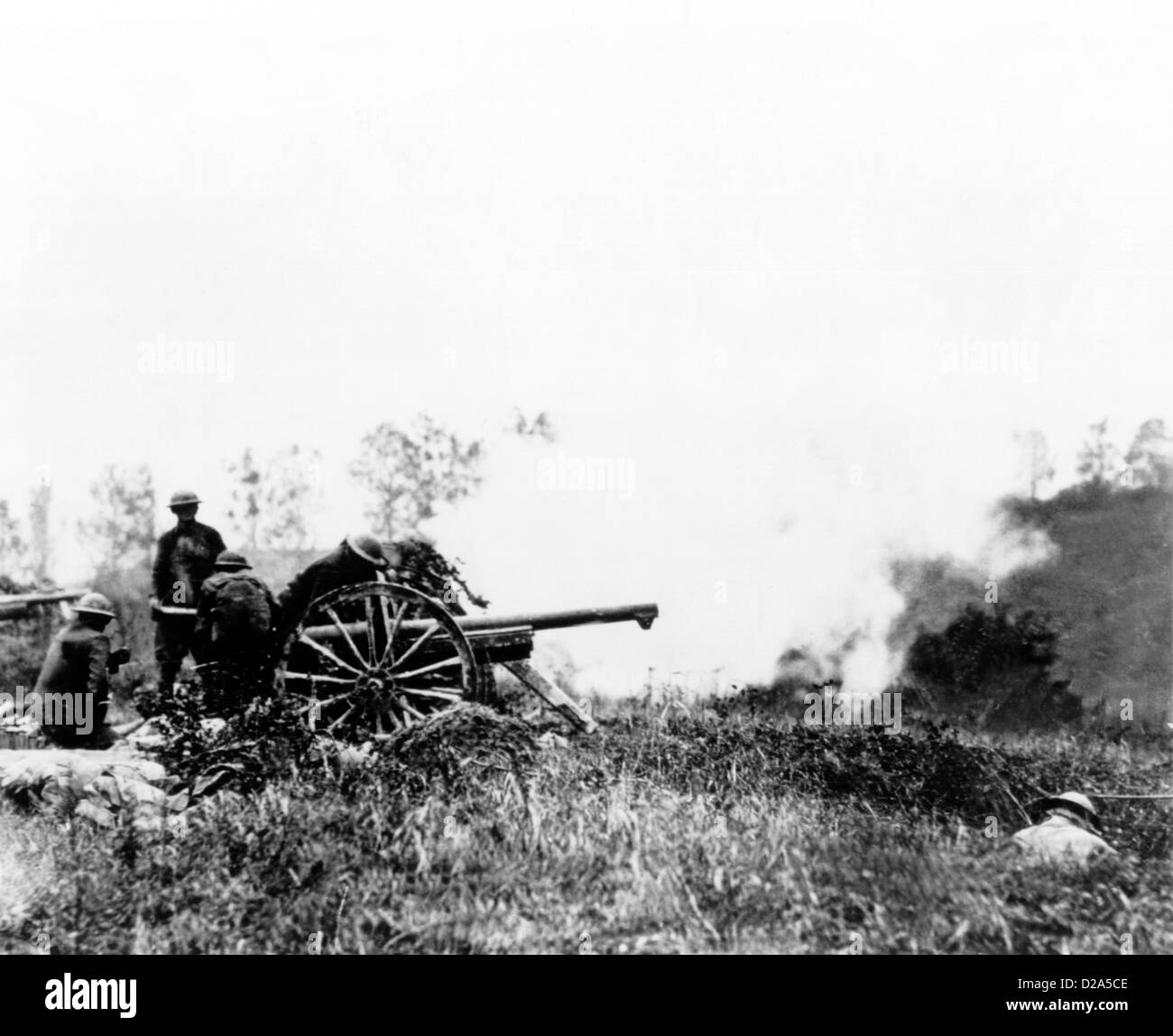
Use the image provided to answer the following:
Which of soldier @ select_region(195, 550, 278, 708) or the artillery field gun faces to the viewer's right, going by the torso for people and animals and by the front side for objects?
the artillery field gun

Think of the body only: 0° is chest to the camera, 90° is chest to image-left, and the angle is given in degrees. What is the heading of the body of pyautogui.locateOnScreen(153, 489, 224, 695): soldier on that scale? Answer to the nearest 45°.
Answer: approximately 0°

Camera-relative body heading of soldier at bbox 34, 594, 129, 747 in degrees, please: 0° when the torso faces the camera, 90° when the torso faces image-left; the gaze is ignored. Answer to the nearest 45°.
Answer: approximately 225°

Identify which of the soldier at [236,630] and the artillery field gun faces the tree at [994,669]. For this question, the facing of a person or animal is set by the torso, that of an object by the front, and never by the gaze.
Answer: the artillery field gun

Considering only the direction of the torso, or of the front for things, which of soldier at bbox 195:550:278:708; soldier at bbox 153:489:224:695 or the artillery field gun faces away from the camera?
soldier at bbox 195:550:278:708

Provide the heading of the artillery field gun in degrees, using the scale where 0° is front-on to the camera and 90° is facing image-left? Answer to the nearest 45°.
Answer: approximately 270°

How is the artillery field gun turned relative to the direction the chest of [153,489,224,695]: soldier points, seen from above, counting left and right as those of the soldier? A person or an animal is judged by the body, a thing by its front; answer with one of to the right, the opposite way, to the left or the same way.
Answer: to the left

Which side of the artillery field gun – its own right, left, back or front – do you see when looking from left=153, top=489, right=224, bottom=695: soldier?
back

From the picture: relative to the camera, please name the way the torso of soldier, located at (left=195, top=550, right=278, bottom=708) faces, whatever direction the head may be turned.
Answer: away from the camera
